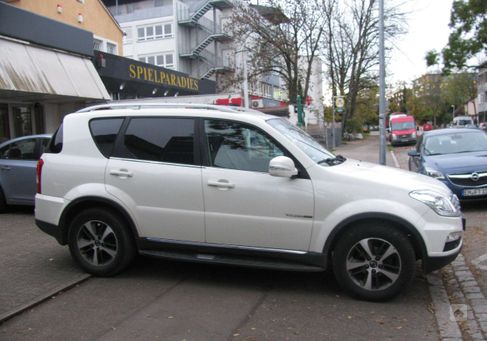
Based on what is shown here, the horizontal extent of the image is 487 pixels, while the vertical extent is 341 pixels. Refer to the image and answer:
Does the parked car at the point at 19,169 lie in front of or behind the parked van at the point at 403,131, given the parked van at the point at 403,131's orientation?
in front

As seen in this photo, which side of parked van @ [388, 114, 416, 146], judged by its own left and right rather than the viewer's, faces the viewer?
front

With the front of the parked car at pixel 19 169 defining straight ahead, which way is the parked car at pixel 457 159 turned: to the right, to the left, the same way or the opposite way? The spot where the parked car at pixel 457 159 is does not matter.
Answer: to the right

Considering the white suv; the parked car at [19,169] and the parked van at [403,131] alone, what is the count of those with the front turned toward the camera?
1

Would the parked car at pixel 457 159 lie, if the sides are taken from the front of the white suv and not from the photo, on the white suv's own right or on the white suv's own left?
on the white suv's own left

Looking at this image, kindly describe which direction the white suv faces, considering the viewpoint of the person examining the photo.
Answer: facing to the right of the viewer

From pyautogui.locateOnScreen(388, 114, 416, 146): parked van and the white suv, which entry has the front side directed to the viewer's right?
the white suv

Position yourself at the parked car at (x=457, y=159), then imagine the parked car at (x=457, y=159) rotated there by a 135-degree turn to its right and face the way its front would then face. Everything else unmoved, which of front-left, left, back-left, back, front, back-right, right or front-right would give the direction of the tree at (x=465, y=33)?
right

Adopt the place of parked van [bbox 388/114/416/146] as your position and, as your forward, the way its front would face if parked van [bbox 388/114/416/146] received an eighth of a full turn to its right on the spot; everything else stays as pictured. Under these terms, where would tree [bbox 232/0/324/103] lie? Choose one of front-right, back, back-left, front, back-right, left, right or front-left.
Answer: front

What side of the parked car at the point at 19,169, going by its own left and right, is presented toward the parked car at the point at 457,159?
front

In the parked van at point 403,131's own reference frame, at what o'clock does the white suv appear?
The white suv is roughly at 12 o'clock from the parked van.

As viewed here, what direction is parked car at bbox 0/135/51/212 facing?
to the viewer's right

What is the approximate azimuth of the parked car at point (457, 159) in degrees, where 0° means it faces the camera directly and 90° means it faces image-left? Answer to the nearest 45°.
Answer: approximately 315°

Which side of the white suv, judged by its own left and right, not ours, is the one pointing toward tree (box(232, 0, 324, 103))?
left
